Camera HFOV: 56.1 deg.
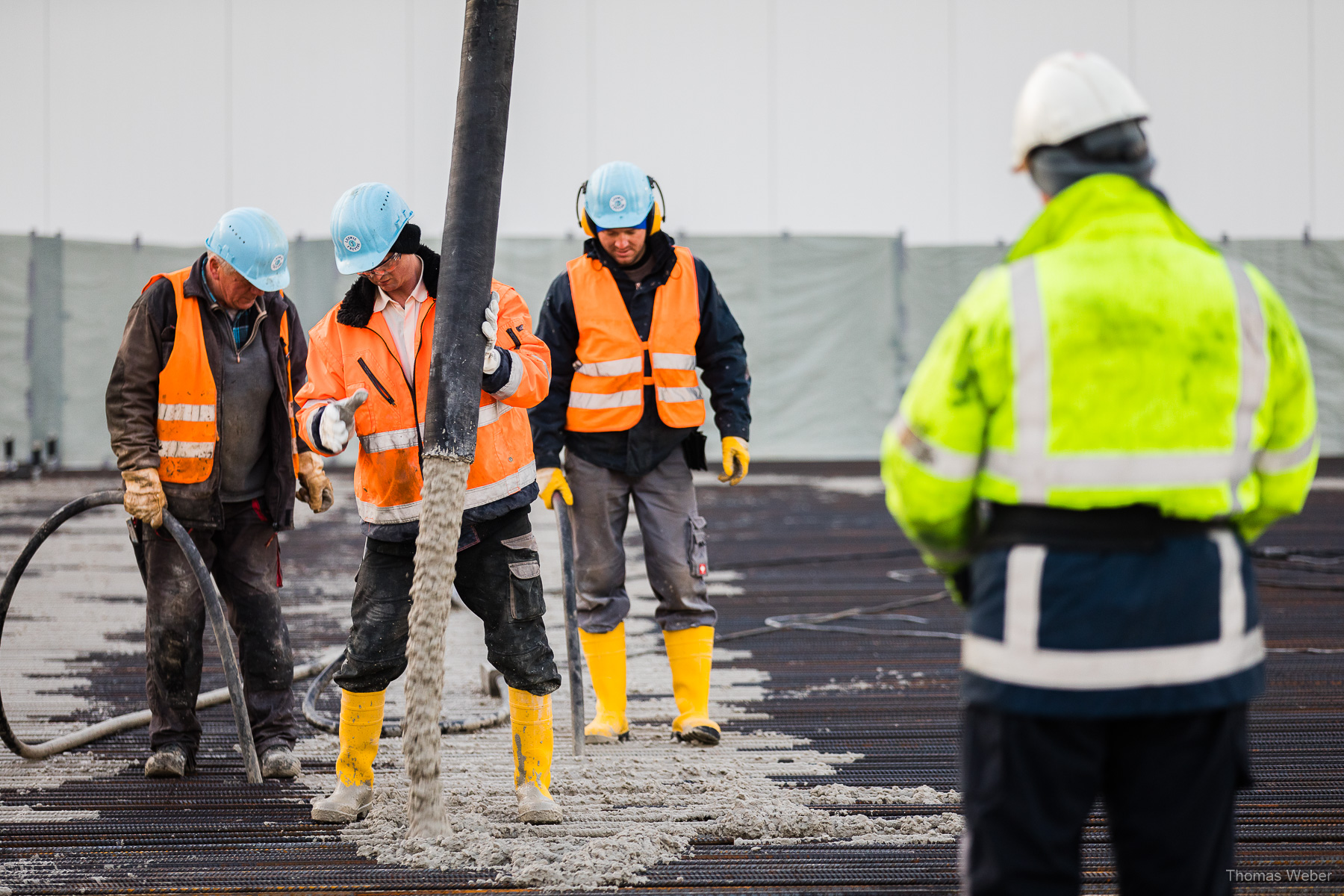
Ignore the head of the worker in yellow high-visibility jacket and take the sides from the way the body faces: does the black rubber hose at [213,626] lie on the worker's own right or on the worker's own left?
on the worker's own left

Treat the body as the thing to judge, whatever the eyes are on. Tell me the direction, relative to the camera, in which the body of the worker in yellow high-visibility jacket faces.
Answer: away from the camera

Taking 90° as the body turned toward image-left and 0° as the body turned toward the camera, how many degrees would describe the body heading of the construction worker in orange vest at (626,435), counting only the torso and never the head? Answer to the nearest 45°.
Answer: approximately 0°

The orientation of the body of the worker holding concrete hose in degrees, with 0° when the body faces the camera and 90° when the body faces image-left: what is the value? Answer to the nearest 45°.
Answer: approximately 0°

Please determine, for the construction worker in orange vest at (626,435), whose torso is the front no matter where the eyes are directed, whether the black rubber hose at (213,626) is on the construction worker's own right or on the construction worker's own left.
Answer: on the construction worker's own right

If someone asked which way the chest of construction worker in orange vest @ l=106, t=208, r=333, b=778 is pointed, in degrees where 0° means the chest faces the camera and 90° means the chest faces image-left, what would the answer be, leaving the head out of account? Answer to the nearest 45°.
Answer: approximately 315°

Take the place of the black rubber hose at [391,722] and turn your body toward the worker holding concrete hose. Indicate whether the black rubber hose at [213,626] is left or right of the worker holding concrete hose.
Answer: right

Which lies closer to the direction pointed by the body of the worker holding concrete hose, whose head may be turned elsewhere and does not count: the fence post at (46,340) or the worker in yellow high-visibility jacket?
the worker in yellow high-visibility jacket

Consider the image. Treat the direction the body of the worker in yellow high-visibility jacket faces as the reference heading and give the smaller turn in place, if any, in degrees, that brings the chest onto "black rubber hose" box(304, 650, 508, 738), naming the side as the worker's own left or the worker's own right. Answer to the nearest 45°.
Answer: approximately 45° to the worker's own left

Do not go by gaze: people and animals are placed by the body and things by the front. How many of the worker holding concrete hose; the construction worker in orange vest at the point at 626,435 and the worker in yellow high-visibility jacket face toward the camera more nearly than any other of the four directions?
2

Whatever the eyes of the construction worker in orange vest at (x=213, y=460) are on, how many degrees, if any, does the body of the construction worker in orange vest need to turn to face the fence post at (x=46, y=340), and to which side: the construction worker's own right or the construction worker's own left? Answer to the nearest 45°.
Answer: approximately 135° to the construction worker's own left
